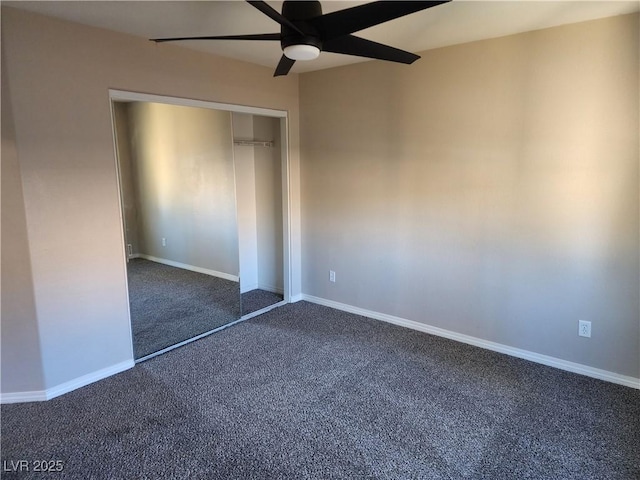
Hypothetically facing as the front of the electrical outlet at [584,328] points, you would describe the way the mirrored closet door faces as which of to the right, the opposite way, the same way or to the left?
to the left

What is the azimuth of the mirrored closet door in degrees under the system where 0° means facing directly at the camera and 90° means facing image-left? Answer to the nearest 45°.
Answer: approximately 315°

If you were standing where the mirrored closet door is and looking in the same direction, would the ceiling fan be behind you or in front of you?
in front

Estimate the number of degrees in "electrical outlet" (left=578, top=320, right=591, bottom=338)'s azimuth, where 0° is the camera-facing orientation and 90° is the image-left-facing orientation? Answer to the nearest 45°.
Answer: approximately 0°

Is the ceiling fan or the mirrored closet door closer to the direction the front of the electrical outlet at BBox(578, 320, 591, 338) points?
the ceiling fan

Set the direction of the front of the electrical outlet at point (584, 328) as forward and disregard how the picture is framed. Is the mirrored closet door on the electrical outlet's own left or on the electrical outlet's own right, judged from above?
on the electrical outlet's own right

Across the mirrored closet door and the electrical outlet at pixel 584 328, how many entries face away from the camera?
0

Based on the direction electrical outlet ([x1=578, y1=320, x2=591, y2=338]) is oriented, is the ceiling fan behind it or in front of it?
in front
